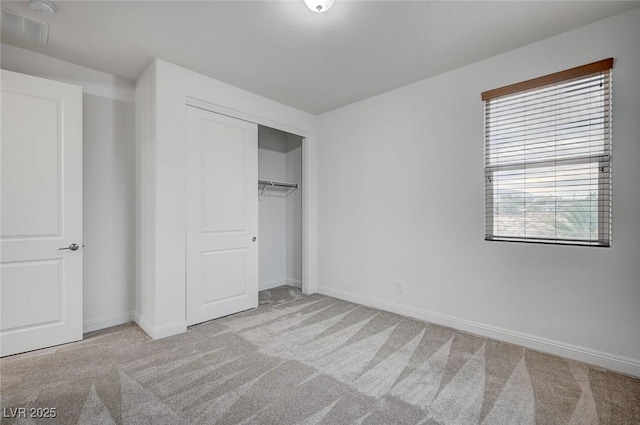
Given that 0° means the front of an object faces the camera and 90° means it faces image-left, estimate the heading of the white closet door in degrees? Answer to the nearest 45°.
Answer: approximately 315°

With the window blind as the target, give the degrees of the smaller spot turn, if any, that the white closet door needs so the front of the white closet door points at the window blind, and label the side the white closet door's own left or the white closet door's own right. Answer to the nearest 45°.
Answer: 0° — it already faces it

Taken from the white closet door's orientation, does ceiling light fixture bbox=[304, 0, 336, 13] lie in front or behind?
in front
